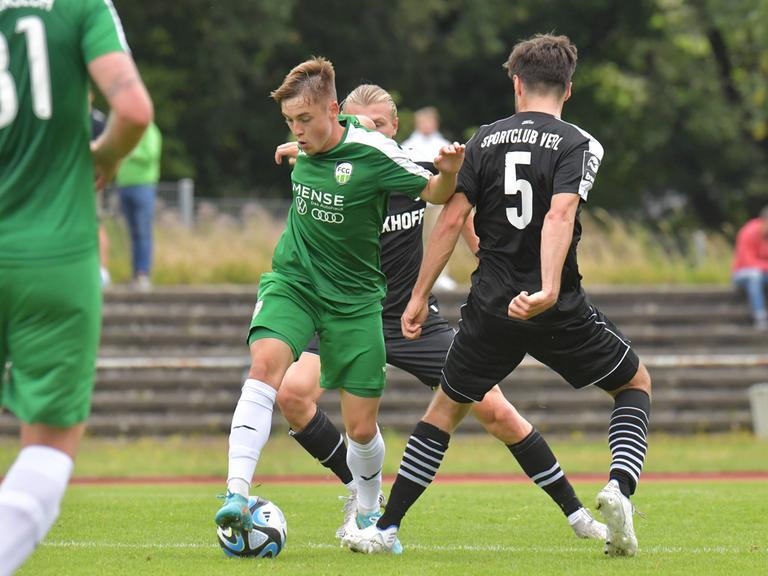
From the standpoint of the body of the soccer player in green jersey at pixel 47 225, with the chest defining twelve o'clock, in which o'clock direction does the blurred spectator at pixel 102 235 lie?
The blurred spectator is roughly at 12 o'clock from the soccer player in green jersey.

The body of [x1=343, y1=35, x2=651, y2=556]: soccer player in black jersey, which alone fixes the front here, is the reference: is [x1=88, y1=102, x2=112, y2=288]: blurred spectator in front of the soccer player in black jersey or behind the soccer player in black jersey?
in front

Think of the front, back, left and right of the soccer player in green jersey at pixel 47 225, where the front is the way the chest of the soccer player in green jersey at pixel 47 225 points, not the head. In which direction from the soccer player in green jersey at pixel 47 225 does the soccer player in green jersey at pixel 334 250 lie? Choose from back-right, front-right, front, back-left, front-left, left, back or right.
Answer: front-right

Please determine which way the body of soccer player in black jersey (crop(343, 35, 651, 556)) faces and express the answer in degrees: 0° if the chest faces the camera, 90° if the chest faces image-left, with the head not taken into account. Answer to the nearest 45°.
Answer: approximately 180°

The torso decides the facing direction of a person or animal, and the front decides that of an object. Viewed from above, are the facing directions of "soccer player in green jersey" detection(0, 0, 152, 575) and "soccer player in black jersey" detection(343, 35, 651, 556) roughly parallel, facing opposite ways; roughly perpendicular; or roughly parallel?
roughly parallel

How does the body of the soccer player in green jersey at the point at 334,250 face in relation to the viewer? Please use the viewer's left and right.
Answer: facing the viewer and to the left of the viewer

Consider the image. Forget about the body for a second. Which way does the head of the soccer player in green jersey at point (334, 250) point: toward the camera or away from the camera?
toward the camera

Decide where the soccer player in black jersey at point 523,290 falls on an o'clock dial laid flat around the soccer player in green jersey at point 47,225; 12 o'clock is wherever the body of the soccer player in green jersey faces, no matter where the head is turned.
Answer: The soccer player in black jersey is roughly at 2 o'clock from the soccer player in green jersey.

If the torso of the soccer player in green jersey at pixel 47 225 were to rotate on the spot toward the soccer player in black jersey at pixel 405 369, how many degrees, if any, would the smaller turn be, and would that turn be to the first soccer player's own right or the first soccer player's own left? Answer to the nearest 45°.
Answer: approximately 45° to the first soccer player's own right

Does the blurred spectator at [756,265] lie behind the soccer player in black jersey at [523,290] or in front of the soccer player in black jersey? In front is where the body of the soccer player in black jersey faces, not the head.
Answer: in front

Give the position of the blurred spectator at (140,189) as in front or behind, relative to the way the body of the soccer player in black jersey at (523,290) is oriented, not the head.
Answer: in front

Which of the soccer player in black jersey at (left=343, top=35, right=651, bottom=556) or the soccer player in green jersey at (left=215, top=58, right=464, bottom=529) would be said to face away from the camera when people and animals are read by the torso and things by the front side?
the soccer player in black jersey

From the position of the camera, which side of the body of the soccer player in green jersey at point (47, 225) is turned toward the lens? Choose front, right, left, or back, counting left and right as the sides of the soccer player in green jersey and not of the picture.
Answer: back

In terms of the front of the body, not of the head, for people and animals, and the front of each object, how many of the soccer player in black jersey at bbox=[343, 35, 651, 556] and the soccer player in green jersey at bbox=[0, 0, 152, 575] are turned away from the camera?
2

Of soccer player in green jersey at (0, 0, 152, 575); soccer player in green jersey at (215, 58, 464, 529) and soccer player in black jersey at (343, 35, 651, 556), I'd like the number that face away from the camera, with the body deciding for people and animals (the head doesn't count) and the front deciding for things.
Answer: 2

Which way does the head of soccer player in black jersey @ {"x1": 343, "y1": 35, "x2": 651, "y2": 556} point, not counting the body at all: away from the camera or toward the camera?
away from the camera

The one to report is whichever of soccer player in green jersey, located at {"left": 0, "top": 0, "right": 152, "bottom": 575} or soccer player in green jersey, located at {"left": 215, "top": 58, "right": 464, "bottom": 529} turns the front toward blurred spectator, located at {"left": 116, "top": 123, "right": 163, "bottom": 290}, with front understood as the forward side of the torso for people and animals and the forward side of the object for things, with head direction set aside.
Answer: soccer player in green jersey, located at {"left": 0, "top": 0, "right": 152, "bottom": 575}
